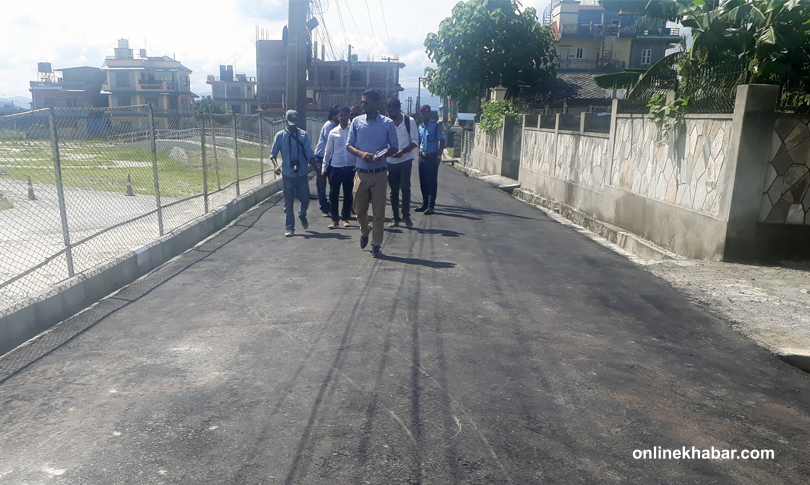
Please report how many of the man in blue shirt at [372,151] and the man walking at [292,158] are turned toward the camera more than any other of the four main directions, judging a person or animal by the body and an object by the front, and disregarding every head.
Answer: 2

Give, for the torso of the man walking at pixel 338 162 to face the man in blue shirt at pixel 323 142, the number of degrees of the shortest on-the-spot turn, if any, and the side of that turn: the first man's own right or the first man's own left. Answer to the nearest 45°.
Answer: approximately 180°

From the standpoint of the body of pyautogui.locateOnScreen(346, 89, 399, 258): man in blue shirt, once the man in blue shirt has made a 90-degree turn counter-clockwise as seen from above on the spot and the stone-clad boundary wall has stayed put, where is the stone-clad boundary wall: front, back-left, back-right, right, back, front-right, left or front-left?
front

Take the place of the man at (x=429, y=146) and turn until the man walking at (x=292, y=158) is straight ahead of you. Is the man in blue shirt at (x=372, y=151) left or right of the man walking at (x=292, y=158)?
left

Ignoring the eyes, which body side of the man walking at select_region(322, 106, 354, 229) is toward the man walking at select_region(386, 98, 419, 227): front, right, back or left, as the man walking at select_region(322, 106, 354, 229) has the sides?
left

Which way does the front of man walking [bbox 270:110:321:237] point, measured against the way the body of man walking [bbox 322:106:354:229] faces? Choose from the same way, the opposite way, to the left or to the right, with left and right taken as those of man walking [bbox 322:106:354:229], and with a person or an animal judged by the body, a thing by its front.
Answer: the same way

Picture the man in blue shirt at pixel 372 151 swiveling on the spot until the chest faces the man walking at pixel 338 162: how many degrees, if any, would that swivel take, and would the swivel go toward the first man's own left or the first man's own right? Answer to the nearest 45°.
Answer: approximately 180°

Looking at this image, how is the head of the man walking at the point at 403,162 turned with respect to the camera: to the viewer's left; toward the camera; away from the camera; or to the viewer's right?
toward the camera

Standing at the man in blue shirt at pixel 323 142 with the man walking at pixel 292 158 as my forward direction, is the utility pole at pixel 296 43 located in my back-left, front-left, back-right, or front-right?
back-right

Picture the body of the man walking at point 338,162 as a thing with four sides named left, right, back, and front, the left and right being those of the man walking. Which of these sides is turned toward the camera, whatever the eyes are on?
front

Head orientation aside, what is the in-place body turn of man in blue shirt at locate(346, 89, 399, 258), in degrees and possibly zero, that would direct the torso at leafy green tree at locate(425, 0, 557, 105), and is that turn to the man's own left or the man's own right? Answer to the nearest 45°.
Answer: approximately 180°

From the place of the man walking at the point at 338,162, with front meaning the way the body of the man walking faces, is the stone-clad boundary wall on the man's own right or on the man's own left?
on the man's own left

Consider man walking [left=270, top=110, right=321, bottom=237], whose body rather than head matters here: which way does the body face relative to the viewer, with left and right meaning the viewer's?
facing the viewer

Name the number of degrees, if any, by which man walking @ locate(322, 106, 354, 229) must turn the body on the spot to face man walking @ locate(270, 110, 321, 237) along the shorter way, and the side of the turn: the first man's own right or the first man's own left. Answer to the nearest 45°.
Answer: approximately 45° to the first man's own right

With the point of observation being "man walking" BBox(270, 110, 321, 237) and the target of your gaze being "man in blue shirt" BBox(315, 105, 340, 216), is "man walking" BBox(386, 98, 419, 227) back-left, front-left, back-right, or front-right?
front-right

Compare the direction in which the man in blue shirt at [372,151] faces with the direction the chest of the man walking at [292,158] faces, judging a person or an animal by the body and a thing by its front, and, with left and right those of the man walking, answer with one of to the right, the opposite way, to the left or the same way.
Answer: the same way
